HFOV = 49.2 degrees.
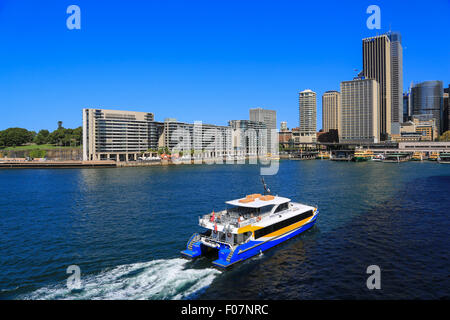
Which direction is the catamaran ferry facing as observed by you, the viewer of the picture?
facing away from the viewer and to the right of the viewer
